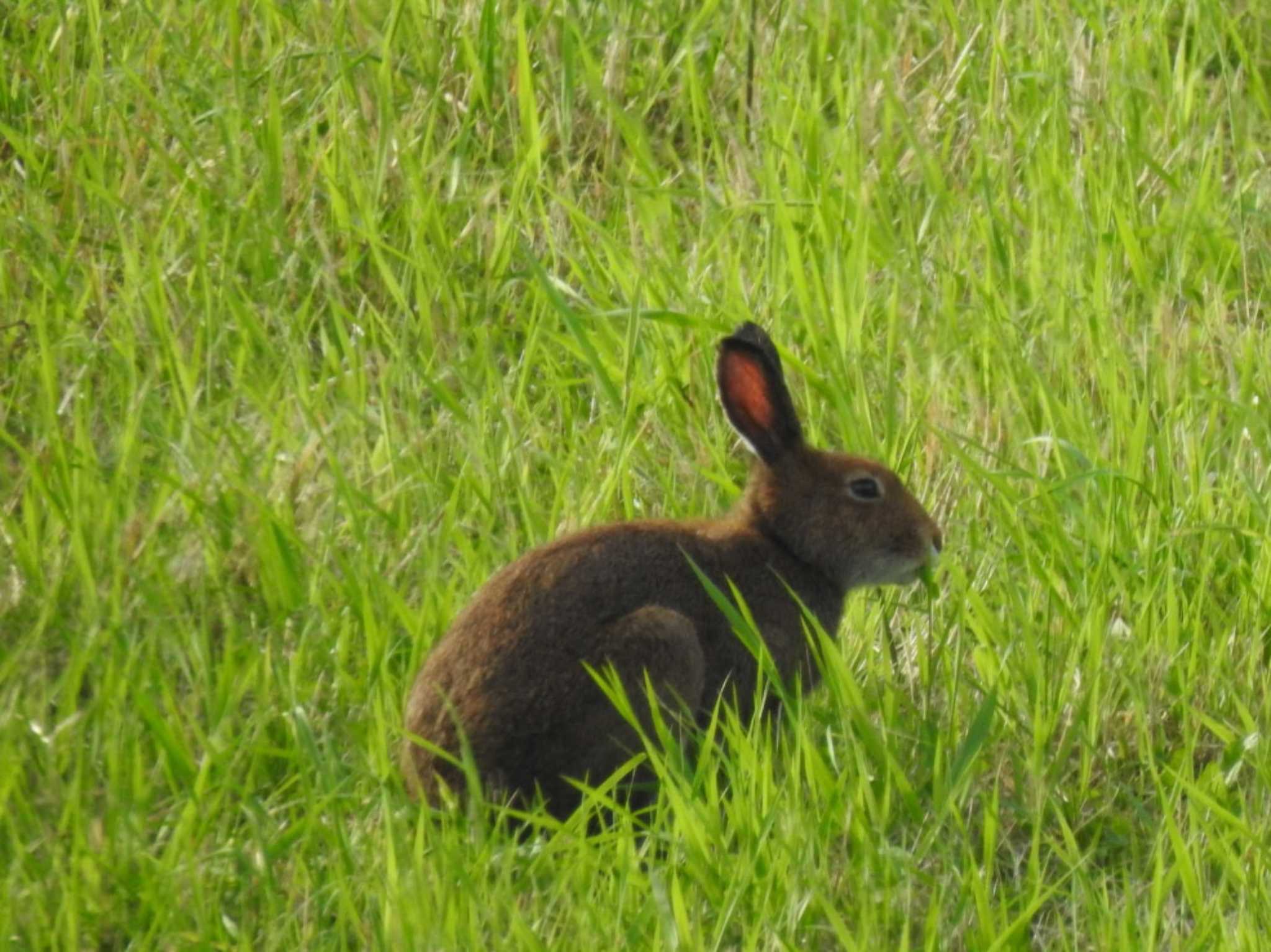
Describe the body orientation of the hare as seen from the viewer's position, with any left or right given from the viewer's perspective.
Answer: facing to the right of the viewer
